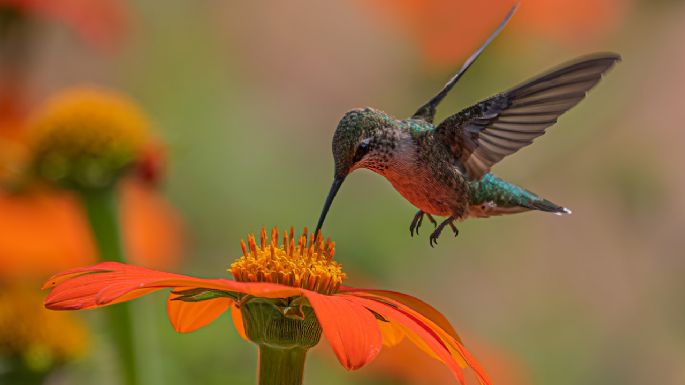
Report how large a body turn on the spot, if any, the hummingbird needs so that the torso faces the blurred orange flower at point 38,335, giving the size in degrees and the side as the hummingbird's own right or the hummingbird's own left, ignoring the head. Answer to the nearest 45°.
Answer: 0° — it already faces it

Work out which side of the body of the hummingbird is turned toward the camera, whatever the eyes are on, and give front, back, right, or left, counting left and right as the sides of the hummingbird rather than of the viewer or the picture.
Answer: left

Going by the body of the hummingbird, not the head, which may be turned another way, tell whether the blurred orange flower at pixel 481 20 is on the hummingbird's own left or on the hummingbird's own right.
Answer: on the hummingbird's own right

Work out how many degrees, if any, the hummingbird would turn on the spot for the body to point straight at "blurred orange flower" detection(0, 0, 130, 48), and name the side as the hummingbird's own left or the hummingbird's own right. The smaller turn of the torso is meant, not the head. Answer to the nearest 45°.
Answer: approximately 45° to the hummingbird's own right
